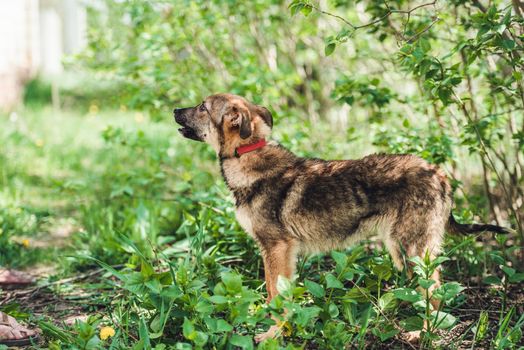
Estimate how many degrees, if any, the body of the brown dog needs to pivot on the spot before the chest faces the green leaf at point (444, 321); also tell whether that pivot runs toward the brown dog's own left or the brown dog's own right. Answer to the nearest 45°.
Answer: approximately 135° to the brown dog's own left

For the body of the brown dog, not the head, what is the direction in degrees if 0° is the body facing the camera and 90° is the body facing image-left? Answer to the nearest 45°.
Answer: approximately 90°

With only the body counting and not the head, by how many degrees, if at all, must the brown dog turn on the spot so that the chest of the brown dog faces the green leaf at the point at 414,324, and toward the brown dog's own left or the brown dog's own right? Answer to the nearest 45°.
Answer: approximately 135° to the brown dog's own left

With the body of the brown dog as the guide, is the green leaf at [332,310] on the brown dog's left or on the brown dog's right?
on the brown dog's left

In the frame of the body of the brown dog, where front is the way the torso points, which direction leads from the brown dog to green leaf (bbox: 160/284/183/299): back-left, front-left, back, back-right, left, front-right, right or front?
front-left

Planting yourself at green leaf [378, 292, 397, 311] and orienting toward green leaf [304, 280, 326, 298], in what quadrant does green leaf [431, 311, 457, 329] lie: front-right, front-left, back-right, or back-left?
back-left

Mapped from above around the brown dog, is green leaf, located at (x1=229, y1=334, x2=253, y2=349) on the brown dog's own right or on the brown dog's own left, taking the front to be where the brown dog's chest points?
on the brown dog's own left
